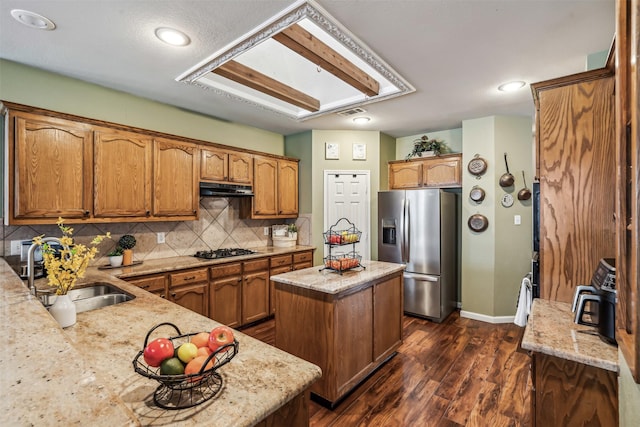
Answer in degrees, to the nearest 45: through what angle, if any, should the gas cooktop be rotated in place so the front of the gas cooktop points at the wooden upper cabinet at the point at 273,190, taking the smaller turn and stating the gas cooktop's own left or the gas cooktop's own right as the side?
approximately 90° to the gas cooktop's own left

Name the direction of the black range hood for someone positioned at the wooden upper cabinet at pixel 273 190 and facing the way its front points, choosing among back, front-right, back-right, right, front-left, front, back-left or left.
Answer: right

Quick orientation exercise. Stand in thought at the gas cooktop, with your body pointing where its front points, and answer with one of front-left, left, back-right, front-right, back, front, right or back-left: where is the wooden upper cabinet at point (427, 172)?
front-left

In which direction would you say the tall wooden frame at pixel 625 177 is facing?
to the viewer's left

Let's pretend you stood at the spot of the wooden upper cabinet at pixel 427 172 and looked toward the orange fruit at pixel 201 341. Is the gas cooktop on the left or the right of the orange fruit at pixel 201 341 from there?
right

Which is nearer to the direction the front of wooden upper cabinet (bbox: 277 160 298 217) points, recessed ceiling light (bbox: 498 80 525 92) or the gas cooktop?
the recessed ceiling light

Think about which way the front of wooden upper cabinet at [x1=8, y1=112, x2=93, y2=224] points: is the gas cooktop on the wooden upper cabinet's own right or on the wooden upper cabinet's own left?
on the wooden upper cabinet's own left

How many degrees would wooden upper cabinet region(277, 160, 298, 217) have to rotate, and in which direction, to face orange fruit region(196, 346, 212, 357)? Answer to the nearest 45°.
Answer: approximately 45° to its right

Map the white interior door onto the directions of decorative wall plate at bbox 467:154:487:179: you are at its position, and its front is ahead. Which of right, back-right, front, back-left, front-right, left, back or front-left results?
right

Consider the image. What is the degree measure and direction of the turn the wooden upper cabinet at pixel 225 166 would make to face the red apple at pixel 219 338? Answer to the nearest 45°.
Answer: approximately 45° to its right

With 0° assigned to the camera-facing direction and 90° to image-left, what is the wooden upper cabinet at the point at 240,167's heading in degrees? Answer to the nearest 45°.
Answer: approximately 315°
